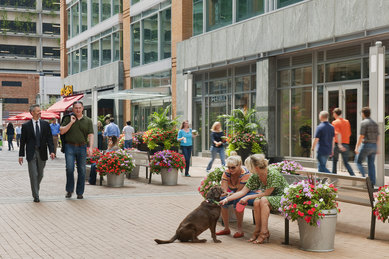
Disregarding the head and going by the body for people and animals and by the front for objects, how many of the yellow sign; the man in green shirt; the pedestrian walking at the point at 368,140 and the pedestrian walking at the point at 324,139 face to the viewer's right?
0

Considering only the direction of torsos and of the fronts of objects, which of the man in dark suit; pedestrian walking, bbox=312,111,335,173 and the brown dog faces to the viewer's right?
the brown dog

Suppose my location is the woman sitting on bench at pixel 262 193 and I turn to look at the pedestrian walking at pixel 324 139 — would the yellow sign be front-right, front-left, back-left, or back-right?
front-left

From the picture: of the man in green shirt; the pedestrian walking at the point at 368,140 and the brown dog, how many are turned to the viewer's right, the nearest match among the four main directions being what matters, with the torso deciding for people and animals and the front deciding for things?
1

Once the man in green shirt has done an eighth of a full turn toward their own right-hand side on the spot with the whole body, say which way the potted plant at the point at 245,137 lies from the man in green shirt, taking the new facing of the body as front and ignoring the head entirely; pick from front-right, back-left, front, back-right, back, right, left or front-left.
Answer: back

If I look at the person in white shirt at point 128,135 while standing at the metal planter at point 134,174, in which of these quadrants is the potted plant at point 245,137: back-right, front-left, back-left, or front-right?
front-right

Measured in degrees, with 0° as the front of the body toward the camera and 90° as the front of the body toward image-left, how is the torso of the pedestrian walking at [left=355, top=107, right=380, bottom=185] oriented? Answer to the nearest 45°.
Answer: approximately 135°

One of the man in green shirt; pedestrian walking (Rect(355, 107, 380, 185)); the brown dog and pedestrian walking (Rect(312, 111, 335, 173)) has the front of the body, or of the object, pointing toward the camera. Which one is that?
the man in green shirt

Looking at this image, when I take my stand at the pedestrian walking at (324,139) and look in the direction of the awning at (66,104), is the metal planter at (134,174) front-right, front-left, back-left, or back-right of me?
front-left

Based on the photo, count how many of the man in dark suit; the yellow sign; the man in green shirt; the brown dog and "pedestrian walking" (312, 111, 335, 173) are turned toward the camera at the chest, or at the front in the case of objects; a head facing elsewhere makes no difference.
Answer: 3

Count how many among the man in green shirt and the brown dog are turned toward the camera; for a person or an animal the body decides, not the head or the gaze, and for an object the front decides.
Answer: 1

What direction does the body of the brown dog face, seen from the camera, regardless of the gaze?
to the viewer's right

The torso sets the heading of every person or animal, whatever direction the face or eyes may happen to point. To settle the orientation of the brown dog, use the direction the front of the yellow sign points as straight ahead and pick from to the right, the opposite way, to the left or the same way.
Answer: to the left

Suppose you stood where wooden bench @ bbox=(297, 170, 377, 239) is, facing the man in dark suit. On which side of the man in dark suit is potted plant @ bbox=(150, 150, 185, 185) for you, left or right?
right

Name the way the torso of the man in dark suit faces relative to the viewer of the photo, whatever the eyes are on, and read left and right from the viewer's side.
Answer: facing the viewer

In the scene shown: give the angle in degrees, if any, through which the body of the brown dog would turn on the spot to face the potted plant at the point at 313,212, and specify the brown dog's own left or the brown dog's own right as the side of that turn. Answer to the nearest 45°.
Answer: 0° — it already faces it

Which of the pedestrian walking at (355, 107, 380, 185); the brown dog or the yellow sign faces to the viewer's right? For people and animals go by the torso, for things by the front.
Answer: the brown dog

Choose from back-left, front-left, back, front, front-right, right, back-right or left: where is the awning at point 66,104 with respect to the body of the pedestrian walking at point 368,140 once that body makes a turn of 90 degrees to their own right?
left

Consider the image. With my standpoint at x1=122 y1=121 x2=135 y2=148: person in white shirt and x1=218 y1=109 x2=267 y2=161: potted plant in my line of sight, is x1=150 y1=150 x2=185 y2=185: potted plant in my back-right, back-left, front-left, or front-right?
front-right
